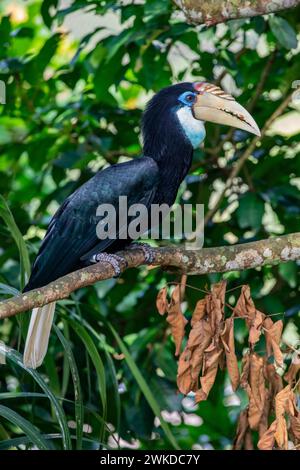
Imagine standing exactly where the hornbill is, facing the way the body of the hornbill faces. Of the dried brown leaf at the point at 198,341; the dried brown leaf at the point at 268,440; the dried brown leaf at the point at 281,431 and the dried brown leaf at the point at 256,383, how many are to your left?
0

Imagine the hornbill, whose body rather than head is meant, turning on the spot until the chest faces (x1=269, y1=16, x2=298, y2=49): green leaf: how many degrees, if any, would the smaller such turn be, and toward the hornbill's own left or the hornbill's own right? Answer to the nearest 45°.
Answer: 0° — it already faces it

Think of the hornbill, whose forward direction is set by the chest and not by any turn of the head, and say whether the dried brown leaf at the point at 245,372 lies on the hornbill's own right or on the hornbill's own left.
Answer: on the hornbill's own right

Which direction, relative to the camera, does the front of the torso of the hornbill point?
to the viewer's right

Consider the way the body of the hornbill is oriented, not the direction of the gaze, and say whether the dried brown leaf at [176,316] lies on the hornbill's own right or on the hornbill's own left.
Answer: on the hornbill's own right
